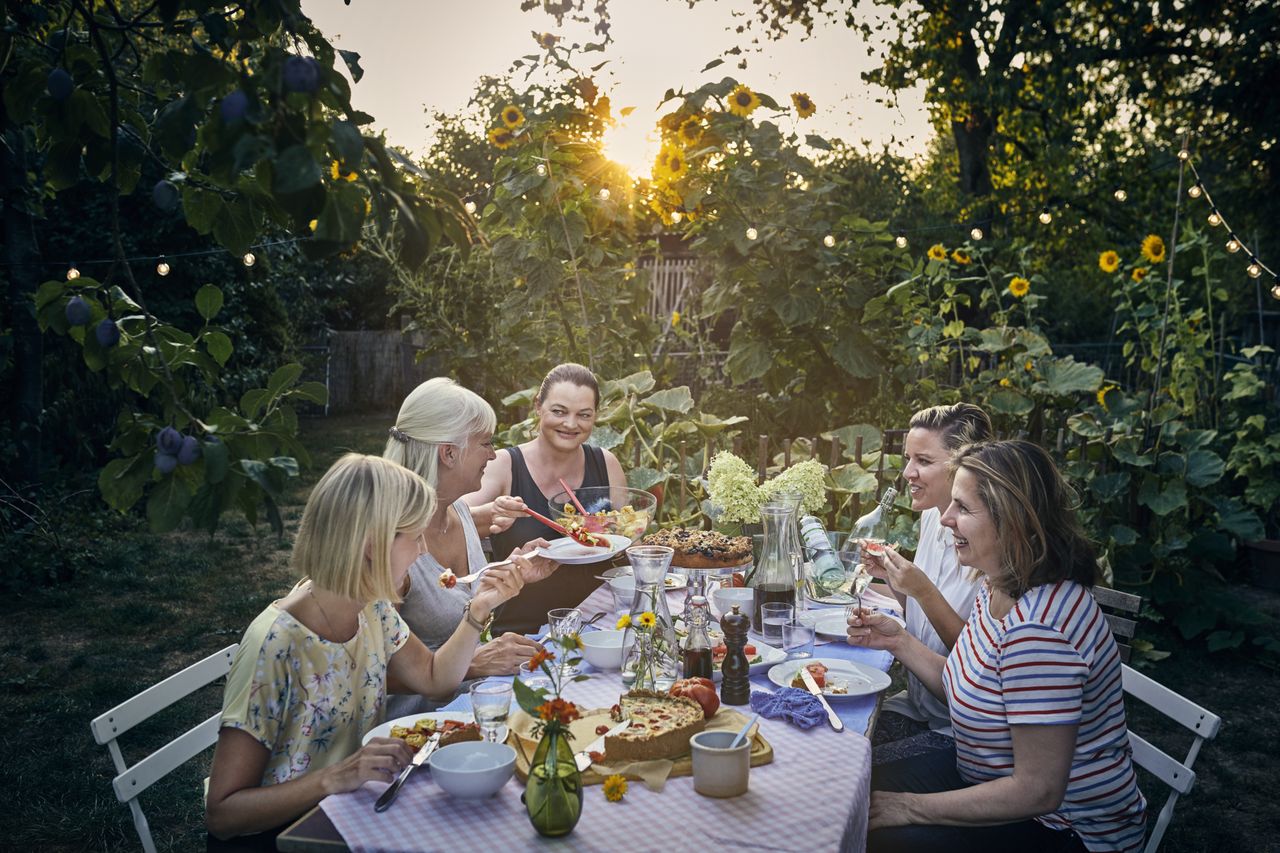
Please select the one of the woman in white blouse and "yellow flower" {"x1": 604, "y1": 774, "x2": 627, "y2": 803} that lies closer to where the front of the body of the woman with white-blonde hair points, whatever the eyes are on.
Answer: the woman in white blouse

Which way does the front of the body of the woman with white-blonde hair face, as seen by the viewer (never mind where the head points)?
to the viewer's right

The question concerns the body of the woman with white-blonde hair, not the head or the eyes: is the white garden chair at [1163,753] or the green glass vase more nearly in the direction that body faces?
the white garden chair

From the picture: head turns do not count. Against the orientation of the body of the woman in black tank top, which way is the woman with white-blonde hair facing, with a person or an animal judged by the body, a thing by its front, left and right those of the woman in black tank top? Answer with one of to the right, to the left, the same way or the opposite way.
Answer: to the left

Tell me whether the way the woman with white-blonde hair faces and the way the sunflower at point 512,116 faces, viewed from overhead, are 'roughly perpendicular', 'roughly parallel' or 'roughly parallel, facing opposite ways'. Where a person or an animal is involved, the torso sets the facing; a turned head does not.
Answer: roughly perpendicular

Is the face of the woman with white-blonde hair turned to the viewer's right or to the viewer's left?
to the viewer's right

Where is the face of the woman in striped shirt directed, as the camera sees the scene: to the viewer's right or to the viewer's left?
to the viewer's left

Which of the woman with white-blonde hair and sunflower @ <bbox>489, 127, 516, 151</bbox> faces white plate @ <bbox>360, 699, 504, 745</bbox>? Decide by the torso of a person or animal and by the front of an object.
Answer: the sunflower

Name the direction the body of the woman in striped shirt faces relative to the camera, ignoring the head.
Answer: to the viewer's left

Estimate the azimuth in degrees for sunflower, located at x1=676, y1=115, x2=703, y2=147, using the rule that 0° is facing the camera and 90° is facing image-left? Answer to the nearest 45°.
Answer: approximately 0°

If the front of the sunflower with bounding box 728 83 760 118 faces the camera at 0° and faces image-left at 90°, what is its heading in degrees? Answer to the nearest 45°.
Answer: approximately 0°
